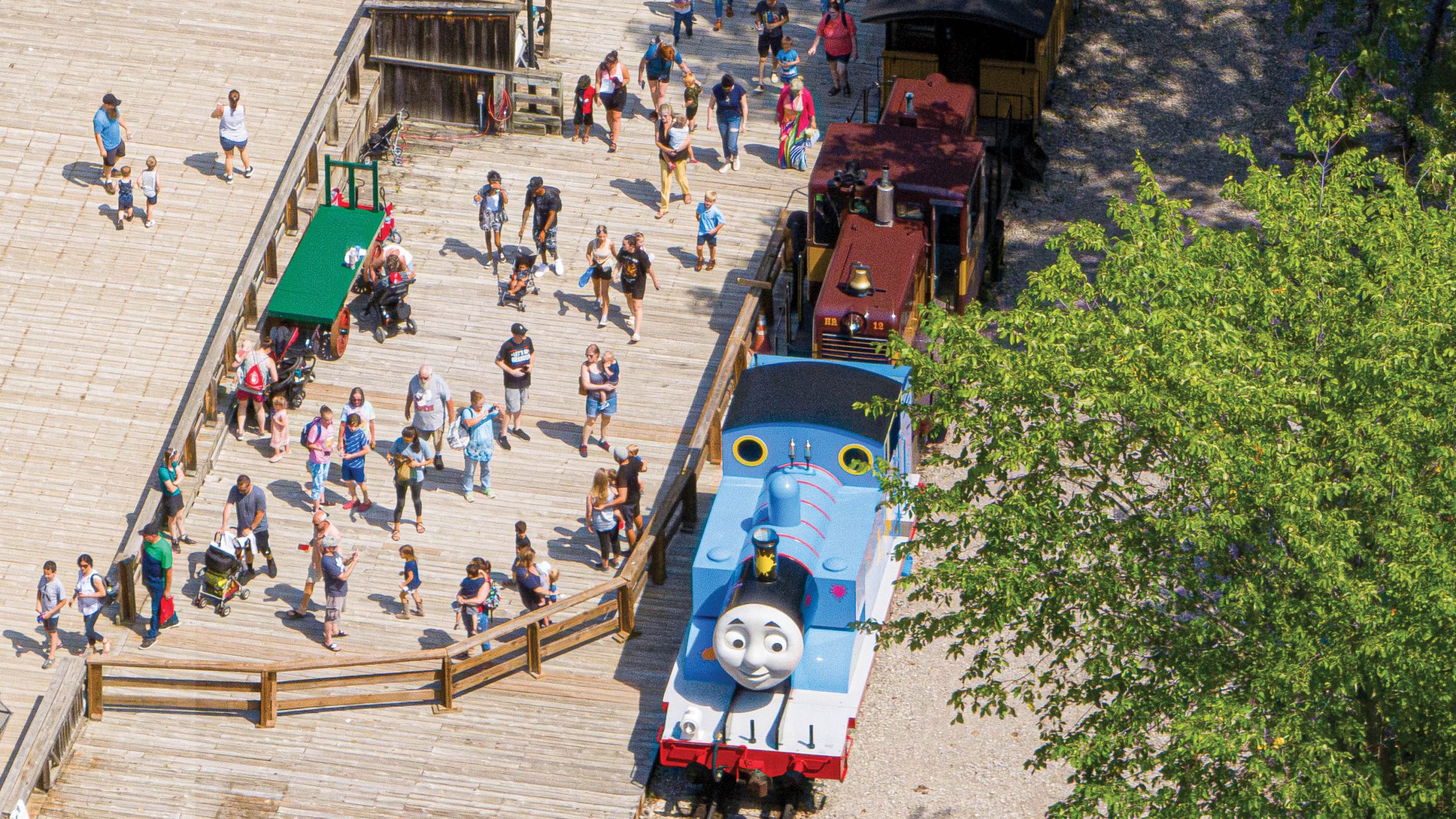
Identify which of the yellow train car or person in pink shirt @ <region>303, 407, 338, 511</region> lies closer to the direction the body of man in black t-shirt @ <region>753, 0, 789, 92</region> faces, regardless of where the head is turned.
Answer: the person in pink shirt

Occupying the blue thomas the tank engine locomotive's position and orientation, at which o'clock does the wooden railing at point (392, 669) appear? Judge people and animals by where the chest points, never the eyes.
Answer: The wooden railing is roughly at 3 o'clock from the blue thomas the tank engine locomotive.

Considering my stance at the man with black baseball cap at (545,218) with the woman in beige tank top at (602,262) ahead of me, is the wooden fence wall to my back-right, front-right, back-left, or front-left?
back-left

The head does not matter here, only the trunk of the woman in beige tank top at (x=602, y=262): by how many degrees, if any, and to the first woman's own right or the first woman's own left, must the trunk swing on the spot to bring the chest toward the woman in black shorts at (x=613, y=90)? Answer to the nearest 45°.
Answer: approximately 180°

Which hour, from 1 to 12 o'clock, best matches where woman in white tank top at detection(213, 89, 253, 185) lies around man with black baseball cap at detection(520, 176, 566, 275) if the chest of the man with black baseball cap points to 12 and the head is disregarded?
The woman in white tank top is roughly at 2 o'clock from the man with black baseball cap.

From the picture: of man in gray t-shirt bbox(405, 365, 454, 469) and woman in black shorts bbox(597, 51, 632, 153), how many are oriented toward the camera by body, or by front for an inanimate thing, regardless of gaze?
2

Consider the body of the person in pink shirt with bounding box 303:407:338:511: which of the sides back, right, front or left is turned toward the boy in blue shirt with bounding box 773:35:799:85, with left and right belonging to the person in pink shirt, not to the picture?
left

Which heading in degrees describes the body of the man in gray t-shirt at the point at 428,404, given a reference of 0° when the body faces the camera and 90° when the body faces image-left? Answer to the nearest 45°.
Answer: approximately 0°

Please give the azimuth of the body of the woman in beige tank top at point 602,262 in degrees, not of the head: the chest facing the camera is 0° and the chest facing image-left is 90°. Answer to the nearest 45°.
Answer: approximately 0°

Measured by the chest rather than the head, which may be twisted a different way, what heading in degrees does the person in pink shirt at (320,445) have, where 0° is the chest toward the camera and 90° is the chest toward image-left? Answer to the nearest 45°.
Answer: approximately 315°
